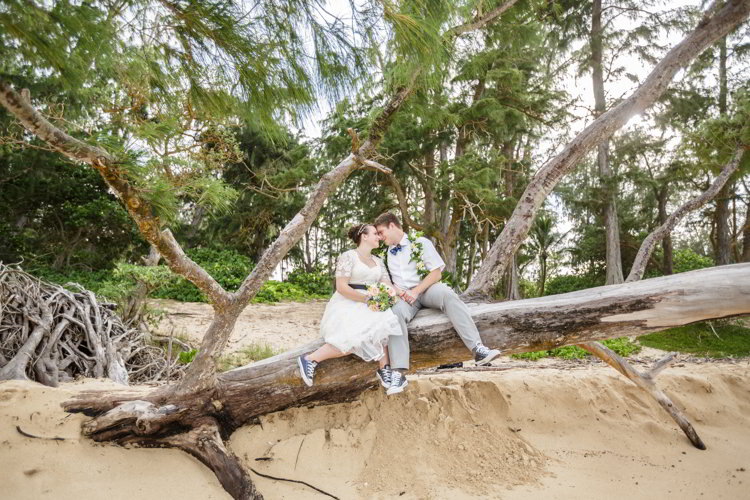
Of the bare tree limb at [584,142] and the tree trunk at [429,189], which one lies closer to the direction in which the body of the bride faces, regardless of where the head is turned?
the bare tree limb

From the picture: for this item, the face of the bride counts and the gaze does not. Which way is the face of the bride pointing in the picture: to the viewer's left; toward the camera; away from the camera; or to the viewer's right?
to the viewer's right

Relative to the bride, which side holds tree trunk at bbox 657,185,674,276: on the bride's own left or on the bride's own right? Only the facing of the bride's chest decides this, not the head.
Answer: on the bride's own left

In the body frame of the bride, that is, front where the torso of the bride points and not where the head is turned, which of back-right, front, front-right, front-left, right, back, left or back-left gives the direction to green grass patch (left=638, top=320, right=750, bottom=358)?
left

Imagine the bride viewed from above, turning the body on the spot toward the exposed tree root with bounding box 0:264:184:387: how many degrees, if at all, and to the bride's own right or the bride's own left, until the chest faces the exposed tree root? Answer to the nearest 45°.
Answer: approximately 180°

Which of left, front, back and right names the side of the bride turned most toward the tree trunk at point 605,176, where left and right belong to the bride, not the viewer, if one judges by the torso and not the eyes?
left

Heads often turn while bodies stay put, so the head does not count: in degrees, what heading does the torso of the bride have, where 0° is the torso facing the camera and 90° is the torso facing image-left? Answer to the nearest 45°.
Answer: approximately 315°

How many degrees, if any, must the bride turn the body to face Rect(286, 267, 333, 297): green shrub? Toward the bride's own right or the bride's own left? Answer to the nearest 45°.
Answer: approximately 135° to the bride's own left

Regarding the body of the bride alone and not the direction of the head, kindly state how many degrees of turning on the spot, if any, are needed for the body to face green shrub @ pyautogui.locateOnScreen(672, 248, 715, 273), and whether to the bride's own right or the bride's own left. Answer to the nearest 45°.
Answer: approximately 90° to the bride's own left

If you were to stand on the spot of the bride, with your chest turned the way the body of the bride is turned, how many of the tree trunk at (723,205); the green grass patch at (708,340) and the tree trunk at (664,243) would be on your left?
3

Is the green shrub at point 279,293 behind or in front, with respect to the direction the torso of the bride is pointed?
behind
